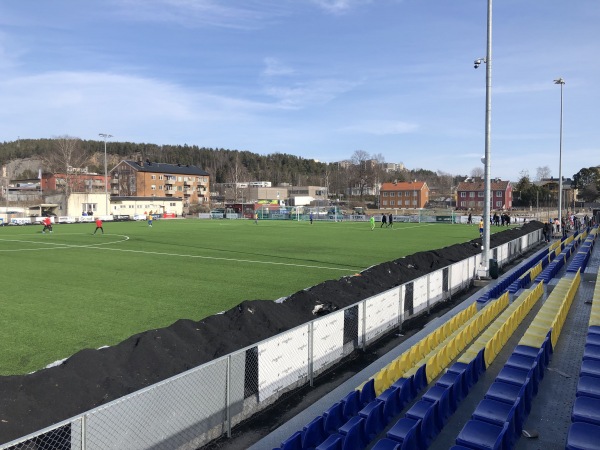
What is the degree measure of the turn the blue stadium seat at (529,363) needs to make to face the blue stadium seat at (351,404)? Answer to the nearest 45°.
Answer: approximately 45° to its left

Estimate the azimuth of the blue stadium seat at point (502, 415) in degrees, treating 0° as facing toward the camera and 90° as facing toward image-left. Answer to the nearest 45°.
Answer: approximately 90°

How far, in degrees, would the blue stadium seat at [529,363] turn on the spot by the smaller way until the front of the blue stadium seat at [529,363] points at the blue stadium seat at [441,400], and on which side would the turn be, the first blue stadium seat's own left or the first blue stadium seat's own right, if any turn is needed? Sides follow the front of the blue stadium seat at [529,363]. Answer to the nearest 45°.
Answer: approximately 45° to the first blue stadium seat's own left

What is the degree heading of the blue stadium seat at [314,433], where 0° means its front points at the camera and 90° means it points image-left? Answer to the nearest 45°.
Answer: approximately 135°

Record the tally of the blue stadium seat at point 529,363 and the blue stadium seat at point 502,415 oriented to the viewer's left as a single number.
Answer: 2

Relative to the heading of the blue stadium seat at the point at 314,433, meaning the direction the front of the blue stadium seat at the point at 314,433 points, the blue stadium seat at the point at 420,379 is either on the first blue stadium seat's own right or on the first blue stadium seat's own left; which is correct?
on the first blue stadium seat's own right

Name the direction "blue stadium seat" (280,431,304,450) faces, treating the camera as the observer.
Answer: facing away from the viewer and to the left of the viewer

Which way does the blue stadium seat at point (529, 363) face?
to the viewer's left

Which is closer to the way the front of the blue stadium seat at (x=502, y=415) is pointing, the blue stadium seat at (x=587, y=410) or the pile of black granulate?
the pile of black granulate

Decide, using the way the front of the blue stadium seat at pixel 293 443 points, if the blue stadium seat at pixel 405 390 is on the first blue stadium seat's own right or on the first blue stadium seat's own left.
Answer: on the first blue stadium seat's own right

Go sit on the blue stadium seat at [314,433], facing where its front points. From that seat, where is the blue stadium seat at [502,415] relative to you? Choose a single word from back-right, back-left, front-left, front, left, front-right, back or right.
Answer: back-right

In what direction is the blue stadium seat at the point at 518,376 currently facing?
to the viewer's left

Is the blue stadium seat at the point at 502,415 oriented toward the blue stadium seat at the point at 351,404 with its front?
yes
